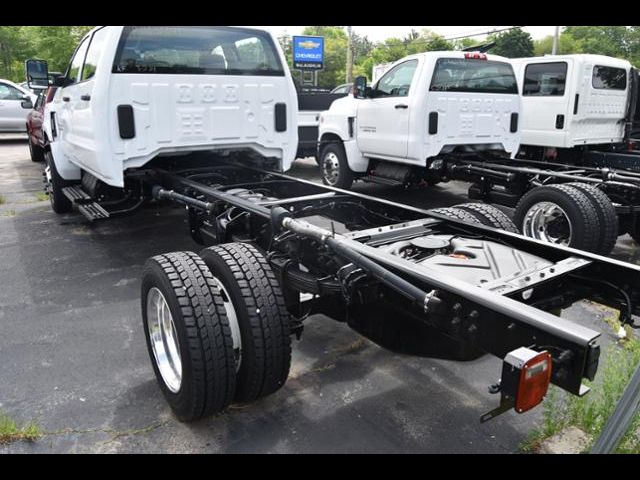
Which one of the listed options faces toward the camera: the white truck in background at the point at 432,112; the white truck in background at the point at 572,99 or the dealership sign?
the dealership sign

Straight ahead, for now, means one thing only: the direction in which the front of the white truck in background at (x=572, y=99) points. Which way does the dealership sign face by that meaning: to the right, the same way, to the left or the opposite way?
the opposite way

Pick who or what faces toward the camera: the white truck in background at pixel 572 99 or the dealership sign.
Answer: the dealership sign

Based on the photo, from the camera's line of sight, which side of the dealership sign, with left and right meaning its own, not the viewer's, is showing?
front

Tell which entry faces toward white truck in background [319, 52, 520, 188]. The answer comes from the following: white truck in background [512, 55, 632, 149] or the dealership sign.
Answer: the dealership sign

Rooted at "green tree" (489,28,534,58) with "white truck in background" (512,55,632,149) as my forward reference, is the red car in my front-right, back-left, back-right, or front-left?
front-right

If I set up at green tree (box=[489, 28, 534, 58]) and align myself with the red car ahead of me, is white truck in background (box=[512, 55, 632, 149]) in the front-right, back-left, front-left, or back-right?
front-left

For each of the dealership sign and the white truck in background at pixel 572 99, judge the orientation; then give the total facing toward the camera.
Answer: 1

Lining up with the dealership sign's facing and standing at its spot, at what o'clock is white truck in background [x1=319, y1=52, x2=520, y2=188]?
The white truck in background is roughly at 12 o'clock from the dealership sign.

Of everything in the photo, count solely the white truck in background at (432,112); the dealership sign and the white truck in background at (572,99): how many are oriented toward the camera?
1

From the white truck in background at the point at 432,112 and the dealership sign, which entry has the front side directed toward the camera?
the dealership sign

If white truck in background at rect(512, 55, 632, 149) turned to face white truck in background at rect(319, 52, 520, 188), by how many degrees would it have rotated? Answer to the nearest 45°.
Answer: approximately 90° to its left

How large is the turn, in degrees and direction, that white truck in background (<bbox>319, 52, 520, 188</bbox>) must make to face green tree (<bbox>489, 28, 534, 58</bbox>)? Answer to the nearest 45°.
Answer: approximately 45° to its right

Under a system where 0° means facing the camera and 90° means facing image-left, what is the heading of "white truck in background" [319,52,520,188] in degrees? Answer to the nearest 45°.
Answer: approximately 135°

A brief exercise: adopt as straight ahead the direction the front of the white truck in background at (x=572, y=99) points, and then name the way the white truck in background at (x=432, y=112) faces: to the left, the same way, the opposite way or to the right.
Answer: the same way

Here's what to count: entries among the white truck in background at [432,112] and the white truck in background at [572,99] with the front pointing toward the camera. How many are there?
0

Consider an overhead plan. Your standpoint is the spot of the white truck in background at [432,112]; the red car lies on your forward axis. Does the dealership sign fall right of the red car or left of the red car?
right

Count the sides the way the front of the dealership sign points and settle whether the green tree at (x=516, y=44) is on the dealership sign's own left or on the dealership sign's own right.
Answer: on the dealership sign's own left
